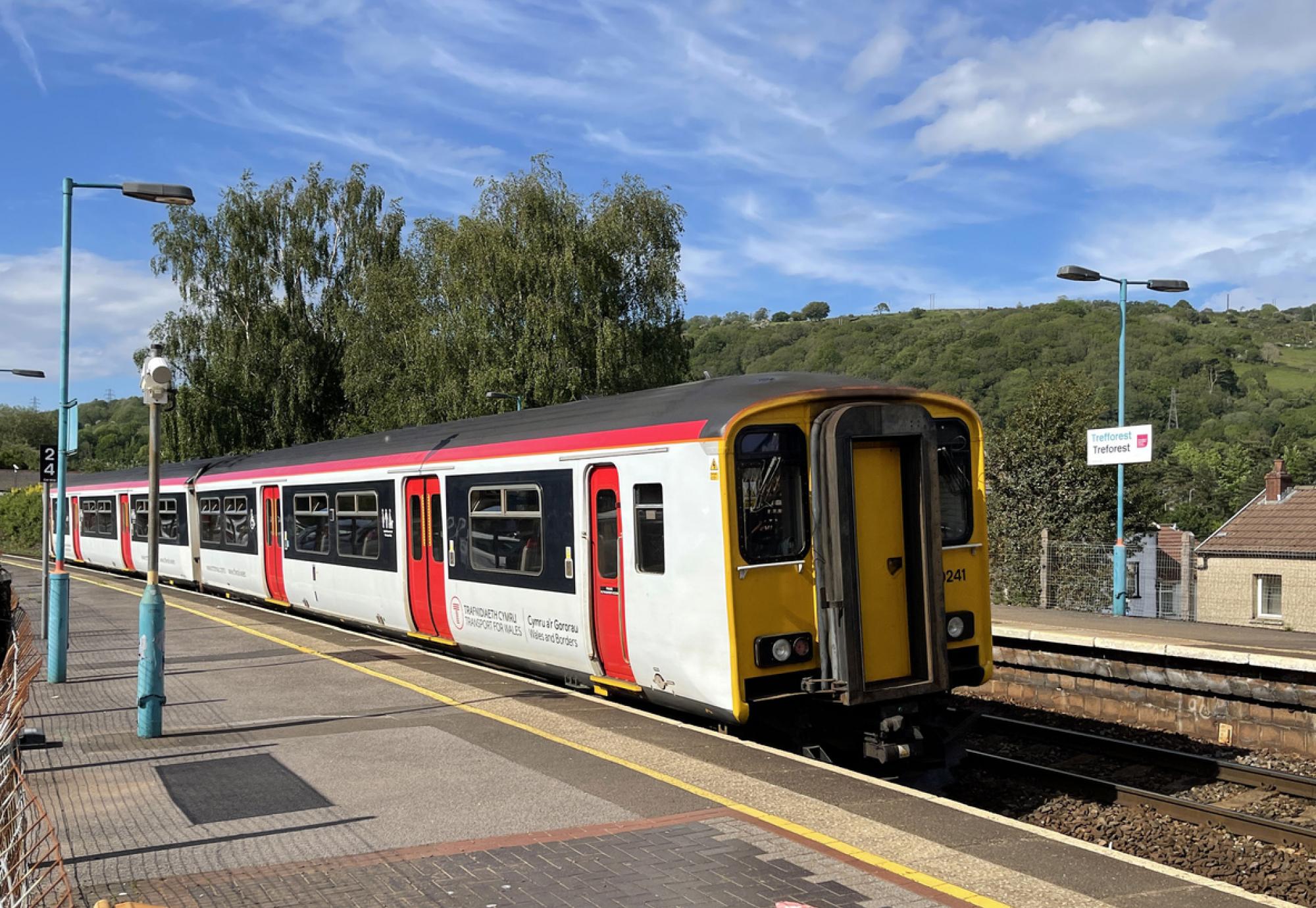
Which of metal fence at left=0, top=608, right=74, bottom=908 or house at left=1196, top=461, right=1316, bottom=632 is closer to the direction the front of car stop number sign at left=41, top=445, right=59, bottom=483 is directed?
the metal fence

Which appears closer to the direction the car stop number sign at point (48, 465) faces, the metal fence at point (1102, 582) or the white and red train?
the white and red train

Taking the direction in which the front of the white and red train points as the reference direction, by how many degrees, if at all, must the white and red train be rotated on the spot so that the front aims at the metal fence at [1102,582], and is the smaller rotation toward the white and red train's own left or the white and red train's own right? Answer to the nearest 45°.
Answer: approximately 90° to the white and red train's own left

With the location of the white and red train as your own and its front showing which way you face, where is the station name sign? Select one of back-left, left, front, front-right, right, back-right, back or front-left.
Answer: left

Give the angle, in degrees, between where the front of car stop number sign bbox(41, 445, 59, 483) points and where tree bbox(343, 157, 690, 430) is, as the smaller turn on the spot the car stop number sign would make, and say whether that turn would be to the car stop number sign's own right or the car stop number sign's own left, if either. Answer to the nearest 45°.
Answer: approximately 135° to the car stop number sign's own left

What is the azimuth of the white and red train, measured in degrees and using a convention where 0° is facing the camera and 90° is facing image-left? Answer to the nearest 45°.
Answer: approximately 315°

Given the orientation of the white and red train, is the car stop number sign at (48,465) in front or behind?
behind

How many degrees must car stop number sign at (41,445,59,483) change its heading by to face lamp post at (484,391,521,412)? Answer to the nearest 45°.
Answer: approximately 135° to its left

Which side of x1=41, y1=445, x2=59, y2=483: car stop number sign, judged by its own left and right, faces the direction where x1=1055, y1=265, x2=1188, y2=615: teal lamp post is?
left

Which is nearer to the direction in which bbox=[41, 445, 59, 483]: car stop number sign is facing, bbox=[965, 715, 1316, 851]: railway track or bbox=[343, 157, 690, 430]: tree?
the railway track

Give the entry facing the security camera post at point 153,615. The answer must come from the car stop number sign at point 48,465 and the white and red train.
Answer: the car stop number sign

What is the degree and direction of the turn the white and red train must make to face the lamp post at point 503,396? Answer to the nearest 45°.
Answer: approximately 135° to its left
